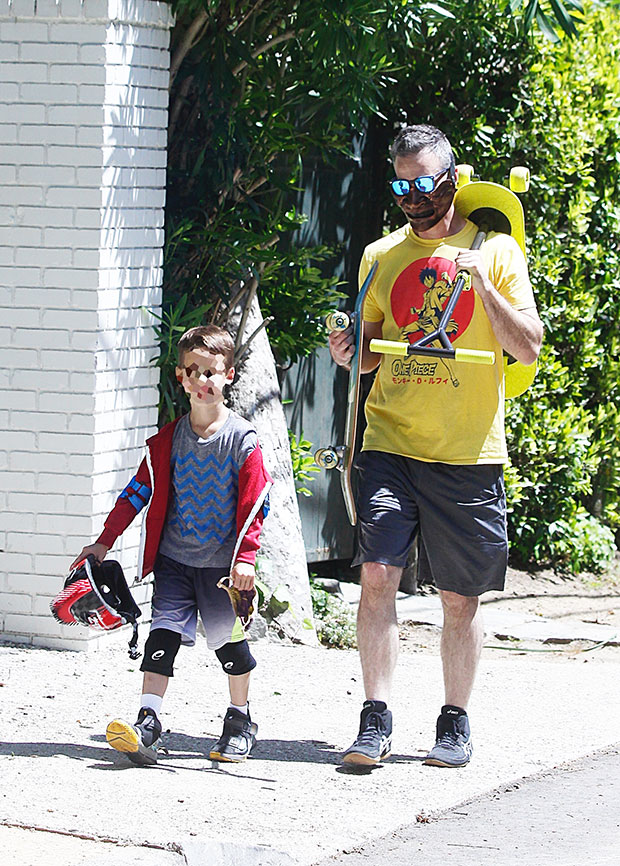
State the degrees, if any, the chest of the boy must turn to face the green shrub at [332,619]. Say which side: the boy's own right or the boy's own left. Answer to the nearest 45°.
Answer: approximately 180°

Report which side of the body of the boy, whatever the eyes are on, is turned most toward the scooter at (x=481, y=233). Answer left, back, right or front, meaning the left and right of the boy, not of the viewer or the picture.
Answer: left

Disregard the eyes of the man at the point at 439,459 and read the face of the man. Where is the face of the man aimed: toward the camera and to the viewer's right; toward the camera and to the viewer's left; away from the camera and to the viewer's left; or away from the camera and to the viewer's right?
toward the camera and to the viewer's left

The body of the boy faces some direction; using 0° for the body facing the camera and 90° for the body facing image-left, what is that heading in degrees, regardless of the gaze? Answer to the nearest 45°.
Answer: approximately 0°
